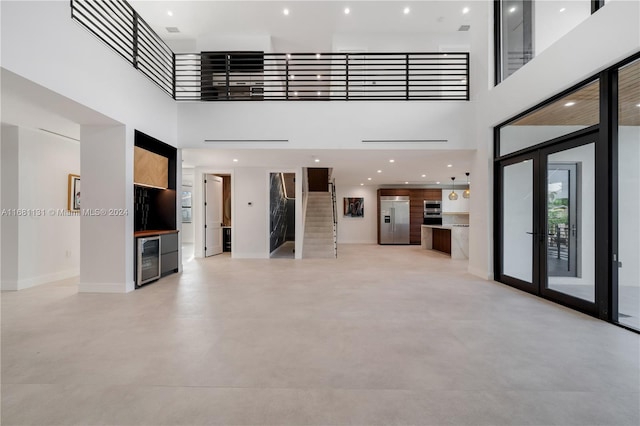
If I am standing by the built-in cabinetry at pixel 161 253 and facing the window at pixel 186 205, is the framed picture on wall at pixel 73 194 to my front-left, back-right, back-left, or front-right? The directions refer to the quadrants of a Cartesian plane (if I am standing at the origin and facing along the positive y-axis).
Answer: front-left

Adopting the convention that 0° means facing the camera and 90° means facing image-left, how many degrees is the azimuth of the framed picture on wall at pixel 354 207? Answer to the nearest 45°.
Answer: approximately 0°

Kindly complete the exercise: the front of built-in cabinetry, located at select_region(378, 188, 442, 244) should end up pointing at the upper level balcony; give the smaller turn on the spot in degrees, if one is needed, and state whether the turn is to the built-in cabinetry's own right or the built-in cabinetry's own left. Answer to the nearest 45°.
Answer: approximately 45° to the built-in cabinetry's own right

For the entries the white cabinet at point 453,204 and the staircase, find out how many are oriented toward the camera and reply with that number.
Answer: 2

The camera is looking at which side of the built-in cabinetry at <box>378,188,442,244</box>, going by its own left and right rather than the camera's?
front

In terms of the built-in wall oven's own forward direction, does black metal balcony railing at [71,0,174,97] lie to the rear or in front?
in front

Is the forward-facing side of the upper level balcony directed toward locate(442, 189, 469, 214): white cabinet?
no

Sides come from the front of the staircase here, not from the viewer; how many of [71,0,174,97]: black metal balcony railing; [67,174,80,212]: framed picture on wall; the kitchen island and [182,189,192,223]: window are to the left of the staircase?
1

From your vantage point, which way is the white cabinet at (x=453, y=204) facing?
toward the camera

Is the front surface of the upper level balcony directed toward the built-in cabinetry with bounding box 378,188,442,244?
no

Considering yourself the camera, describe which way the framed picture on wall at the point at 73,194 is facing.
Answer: facing the viewer and to the right of the viewer

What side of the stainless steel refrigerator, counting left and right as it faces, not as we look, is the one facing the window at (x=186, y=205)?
right

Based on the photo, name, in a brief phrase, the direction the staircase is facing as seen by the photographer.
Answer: facing the viewer

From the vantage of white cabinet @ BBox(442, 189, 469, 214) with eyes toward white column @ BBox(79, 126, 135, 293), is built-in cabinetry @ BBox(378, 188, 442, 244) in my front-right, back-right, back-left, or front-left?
front-right

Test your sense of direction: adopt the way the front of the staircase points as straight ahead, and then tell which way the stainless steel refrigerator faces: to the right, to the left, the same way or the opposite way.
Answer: the same way

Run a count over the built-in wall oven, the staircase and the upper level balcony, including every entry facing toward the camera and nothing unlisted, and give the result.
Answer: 3

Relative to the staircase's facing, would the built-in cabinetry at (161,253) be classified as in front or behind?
in front

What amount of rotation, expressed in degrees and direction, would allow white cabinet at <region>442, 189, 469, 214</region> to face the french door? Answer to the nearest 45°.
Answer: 0° — it already faces it

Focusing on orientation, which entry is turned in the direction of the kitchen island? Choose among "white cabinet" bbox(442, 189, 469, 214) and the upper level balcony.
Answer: the white cabinet
